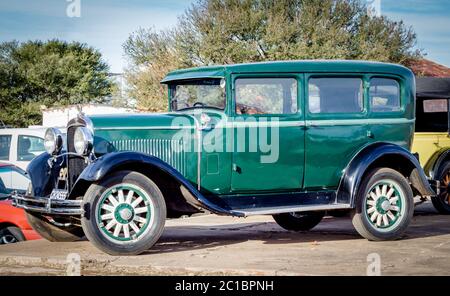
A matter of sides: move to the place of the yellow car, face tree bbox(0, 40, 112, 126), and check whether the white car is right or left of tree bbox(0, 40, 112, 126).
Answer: left

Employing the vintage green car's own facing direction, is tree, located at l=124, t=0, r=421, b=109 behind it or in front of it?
behind
